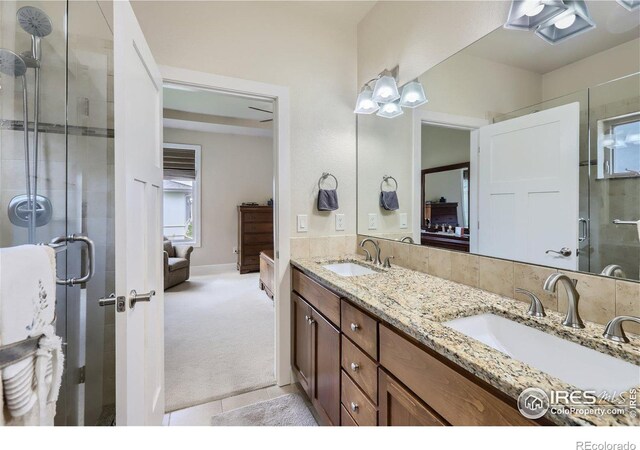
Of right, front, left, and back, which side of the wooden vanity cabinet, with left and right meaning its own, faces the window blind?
right

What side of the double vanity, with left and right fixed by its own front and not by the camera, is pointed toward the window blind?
right

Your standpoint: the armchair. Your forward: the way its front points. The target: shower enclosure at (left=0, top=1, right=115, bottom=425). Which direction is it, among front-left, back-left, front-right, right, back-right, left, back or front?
front-right

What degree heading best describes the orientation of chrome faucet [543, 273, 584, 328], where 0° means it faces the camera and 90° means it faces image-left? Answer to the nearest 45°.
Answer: approximately 45°

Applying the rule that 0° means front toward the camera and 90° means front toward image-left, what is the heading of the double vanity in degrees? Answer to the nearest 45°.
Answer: approximately 45°

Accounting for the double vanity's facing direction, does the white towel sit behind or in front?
in front

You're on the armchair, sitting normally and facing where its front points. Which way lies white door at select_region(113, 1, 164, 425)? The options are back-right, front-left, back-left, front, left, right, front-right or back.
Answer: front-right

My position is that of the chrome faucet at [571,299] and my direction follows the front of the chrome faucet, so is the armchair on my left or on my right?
on my right
